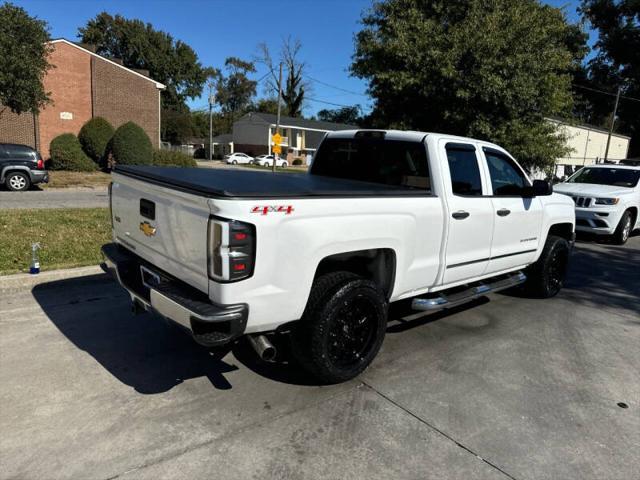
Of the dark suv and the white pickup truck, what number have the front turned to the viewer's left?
1

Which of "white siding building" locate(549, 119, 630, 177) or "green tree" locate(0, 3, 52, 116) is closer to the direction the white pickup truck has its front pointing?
the white siding building

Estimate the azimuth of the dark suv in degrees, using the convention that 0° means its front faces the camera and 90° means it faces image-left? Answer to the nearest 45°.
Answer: approximately 90°

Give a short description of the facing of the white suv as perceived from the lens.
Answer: facing the viewer and to the left of the viewer

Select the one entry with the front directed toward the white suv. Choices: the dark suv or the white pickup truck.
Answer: the white pickup truck

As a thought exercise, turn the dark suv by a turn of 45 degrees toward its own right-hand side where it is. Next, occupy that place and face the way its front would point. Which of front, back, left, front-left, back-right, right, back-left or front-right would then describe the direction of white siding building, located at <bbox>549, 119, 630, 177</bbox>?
back-right

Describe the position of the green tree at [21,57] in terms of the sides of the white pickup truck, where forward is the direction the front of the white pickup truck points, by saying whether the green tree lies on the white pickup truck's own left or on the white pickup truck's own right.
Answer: on the white pickup truck's own left

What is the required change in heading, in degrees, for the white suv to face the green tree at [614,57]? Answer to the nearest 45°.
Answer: approximately 135° to its right

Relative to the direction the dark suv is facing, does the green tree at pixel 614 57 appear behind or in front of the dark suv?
behind

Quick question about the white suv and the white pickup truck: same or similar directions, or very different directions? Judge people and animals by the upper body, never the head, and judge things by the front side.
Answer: very different directions

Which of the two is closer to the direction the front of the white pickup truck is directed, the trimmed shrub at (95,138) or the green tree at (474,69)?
the green tree

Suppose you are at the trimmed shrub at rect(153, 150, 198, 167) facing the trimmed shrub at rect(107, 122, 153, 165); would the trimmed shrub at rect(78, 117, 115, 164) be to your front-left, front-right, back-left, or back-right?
front-right

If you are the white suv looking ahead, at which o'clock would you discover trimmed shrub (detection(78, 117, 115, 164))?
The trimmed shrub is roughly at 2 o'clock from the white suv.

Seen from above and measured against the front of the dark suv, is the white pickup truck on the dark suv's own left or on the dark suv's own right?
on the dark suv's own left

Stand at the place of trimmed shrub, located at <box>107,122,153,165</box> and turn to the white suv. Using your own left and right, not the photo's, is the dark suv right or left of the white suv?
right

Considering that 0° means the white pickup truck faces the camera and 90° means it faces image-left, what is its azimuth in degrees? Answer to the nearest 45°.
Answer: approximately 225°
